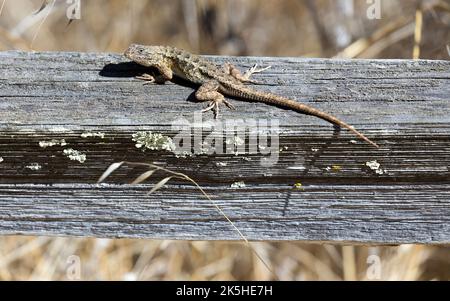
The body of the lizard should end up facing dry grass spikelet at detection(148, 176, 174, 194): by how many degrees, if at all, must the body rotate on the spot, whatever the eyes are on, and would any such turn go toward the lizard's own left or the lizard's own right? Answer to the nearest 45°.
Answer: approximately 135° to the lizard's own left

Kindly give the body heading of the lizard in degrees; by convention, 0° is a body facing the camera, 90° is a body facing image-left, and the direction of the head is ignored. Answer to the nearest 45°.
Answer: approximately 135°
